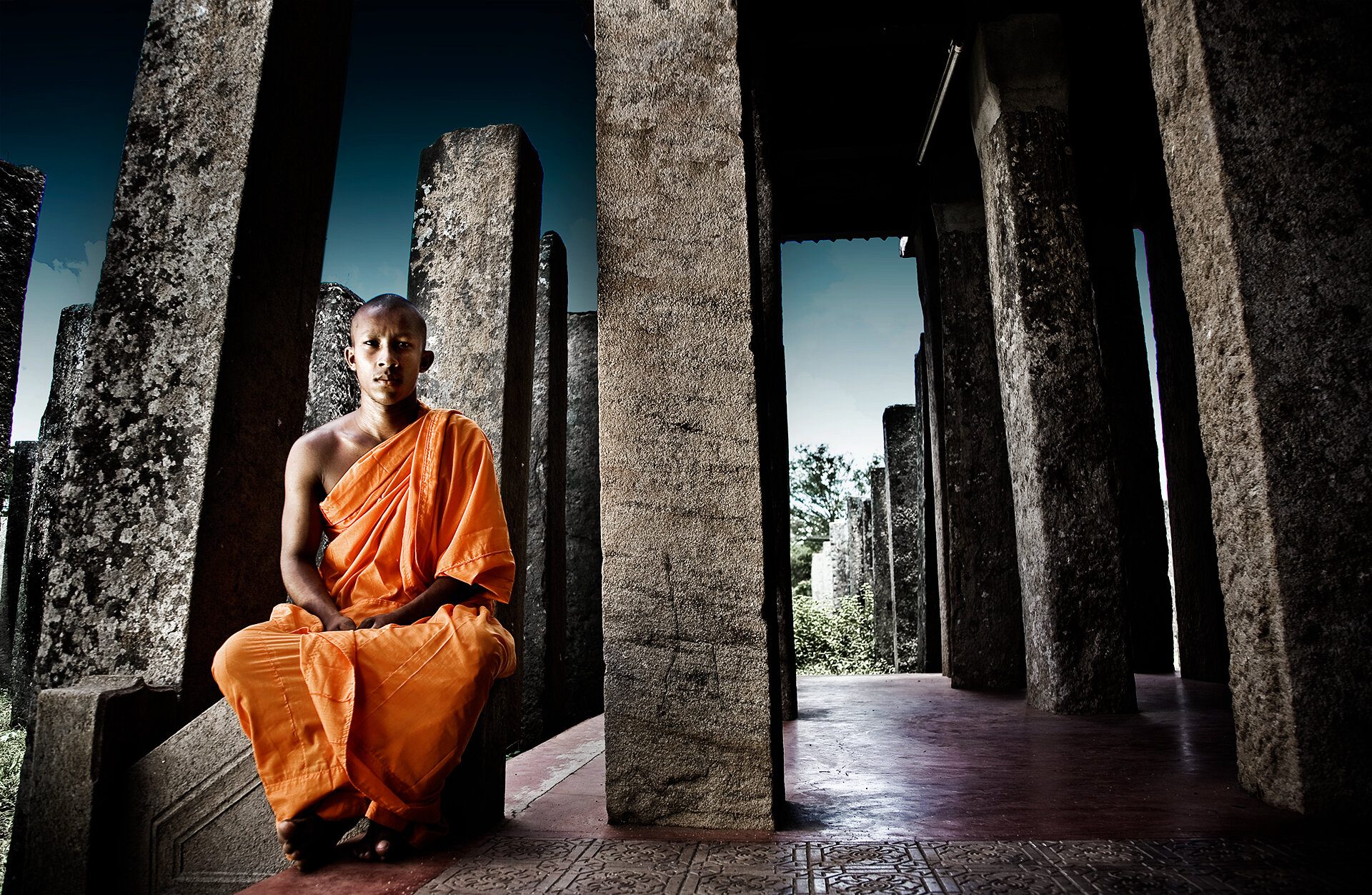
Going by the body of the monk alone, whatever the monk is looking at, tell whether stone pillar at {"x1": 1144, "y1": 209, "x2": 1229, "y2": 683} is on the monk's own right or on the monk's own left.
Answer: on the monk's own left

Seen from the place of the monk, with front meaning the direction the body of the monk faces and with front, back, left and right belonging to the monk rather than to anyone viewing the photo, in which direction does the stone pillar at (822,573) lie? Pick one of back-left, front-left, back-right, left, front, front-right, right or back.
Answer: back-left

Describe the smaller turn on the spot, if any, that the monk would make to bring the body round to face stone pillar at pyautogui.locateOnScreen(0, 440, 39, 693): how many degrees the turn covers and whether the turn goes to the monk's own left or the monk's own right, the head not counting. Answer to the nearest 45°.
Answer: approximately 135° to the monk's own right

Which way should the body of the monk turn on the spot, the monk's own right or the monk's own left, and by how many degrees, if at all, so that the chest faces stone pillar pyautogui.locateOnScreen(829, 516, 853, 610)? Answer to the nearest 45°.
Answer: approximately 135° to the monk's own left

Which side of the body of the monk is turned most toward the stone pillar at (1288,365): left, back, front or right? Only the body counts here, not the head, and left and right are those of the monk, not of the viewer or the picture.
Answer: left

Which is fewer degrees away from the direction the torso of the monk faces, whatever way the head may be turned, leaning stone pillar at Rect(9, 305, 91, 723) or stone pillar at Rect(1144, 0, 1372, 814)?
the stone pillar

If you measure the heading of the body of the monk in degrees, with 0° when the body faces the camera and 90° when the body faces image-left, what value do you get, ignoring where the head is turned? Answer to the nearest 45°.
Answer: approximately 0°

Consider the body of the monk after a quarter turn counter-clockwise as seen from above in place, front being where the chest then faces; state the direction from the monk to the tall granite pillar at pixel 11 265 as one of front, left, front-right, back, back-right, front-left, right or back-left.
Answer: back-left

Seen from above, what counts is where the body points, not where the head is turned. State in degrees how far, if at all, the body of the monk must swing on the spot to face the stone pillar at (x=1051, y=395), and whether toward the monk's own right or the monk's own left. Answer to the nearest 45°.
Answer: approximately 90° to the monk's own left

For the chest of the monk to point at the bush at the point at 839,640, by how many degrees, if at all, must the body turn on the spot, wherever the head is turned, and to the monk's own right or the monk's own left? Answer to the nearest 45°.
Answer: approximately 135° to the monk's own left
